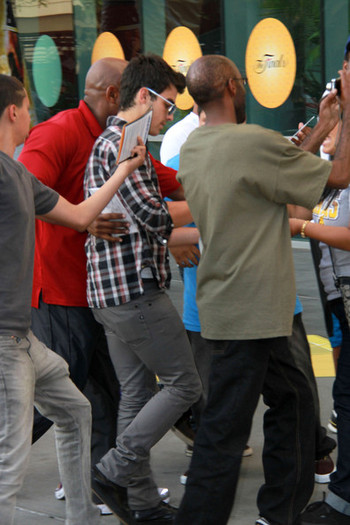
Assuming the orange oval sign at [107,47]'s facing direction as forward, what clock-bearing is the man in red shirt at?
The man in red shirt is roughly at 12 o'clock from the orange oval sign.

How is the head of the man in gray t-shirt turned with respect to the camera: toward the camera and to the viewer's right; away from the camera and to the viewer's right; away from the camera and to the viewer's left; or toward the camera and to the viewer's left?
away from the camera and to the viewer's right
